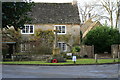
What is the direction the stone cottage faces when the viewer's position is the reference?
facing the viewer

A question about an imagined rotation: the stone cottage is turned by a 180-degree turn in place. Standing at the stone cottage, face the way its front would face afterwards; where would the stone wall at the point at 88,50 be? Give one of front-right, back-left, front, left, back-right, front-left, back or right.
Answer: back-right

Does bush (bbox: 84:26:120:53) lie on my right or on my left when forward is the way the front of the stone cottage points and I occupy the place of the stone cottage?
on my left
